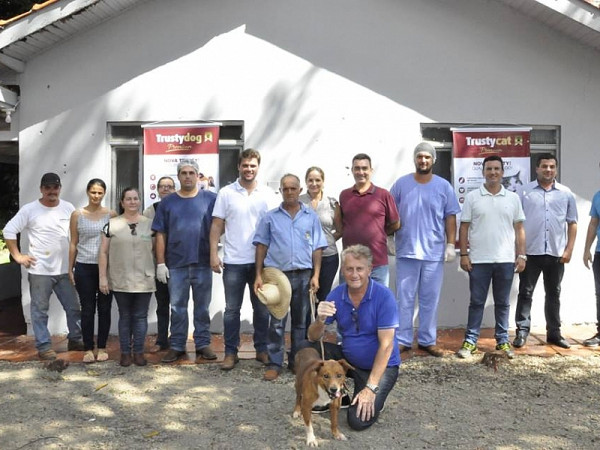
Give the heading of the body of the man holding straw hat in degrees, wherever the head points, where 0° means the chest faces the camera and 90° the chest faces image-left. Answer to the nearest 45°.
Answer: approximately 0°

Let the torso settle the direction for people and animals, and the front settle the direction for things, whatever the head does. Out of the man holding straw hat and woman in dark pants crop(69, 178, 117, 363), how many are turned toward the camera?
2

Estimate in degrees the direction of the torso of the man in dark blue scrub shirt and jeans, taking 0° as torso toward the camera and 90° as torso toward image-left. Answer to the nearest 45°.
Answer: approximately 0°

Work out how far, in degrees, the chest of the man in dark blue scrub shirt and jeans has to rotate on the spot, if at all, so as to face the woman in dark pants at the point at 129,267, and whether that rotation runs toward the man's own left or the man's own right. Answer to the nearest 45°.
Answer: approximately 90° to the man's own right

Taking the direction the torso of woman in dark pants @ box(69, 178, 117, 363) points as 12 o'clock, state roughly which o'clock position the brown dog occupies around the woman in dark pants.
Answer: The brown dog is roughly at 11 o'clock from the woman in dark pants.

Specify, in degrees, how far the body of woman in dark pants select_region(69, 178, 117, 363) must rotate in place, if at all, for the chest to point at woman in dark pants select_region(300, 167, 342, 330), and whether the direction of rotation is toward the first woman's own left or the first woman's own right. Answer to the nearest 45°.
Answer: approximately 90° to the first woman's own left
